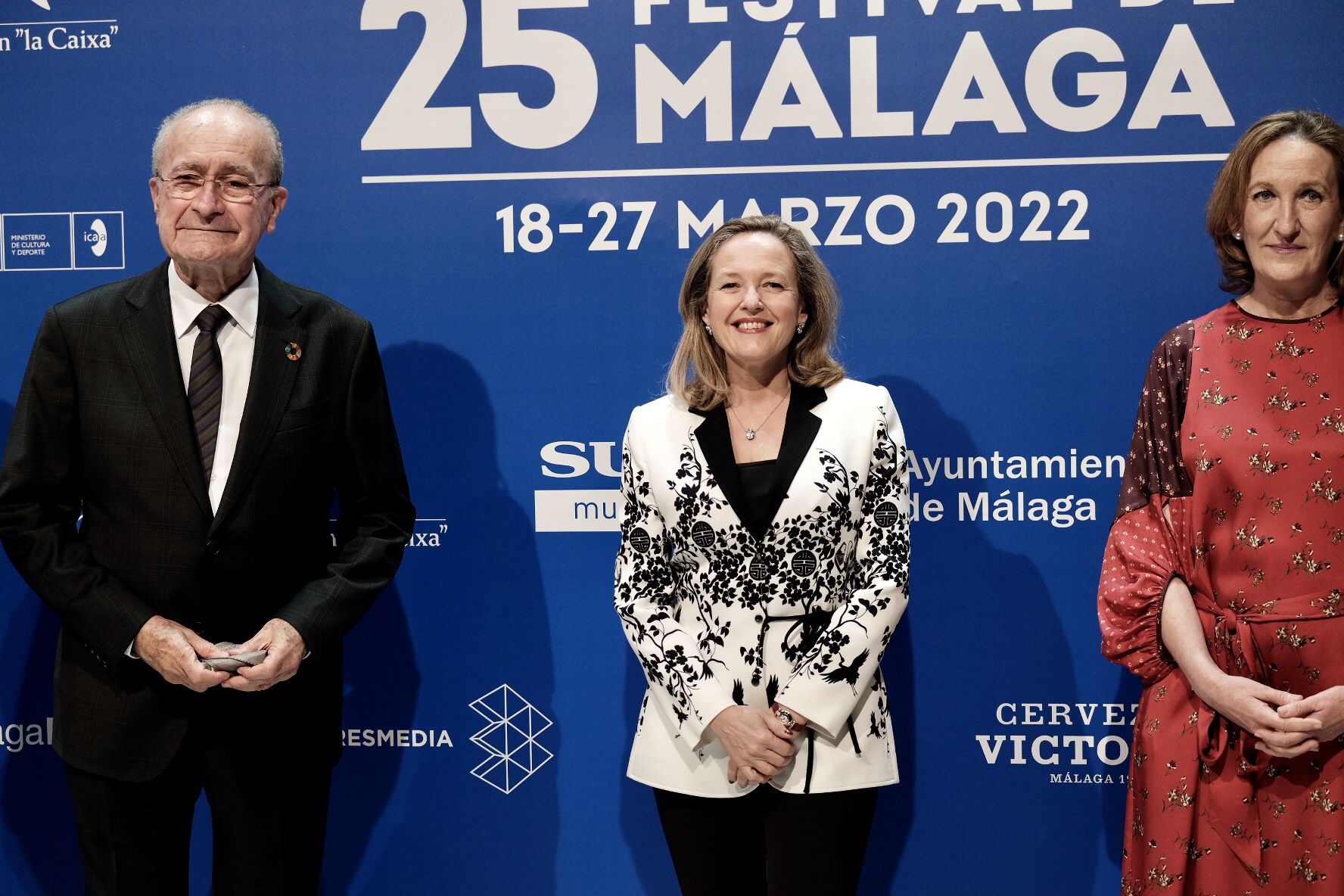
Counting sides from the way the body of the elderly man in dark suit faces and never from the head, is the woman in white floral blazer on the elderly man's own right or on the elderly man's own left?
on the elderly man's own left

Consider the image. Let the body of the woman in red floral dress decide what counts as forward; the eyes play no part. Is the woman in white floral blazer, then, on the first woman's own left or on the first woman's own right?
on the first woman's own right

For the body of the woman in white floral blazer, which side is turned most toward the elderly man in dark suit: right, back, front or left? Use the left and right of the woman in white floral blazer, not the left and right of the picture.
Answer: right

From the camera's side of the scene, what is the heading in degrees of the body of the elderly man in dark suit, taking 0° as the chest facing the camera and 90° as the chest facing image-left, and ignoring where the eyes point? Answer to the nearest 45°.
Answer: approximately 0°

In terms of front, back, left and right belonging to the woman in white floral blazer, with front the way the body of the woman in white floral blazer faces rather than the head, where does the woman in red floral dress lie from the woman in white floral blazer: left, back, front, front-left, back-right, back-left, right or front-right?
left

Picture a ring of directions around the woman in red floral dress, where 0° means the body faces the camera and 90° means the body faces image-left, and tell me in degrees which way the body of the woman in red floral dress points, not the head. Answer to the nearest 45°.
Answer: approximately 0°

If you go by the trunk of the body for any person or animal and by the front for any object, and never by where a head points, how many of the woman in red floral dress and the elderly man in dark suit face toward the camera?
2

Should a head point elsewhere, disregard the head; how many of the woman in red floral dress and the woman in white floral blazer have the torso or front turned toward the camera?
2

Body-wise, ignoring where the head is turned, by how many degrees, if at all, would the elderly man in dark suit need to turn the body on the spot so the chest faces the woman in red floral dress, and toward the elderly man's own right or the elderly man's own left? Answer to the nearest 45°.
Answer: approximately 90° to the elderly man's own left
